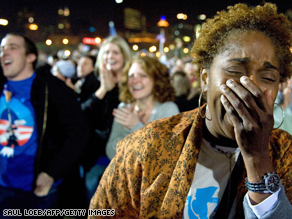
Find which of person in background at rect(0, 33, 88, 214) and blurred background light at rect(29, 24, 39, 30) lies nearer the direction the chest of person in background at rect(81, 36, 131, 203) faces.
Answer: the person in background

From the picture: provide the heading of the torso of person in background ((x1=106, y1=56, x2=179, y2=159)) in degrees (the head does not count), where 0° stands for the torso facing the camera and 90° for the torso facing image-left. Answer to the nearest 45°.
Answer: approximately 45°
